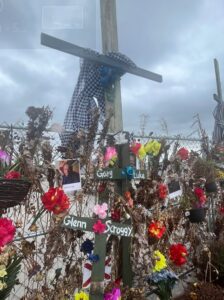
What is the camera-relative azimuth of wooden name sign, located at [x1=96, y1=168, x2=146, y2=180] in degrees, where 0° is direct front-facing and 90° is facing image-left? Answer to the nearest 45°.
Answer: approximately 0°

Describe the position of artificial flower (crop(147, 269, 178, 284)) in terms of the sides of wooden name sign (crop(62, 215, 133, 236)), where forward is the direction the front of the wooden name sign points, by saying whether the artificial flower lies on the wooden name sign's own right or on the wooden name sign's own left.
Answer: on the wooden name sign's own left

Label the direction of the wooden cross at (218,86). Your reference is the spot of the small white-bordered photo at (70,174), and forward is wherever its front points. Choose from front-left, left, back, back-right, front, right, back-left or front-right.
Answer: back-left

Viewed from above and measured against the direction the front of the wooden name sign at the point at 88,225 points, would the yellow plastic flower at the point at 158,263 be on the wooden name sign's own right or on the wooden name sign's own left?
on the wooden name sign's own left

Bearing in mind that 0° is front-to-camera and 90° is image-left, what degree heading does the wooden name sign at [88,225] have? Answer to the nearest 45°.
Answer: approximately 0°

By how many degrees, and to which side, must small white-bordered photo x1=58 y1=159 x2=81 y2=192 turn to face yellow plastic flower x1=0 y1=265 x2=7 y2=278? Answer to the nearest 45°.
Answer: approximately 45° to its right

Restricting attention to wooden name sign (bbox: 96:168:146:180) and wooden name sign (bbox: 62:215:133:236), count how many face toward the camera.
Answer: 2

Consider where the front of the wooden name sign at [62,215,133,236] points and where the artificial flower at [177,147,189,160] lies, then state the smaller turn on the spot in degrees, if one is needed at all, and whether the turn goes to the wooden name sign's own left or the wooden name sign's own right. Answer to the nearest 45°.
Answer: approximately 135° to the wooden name sign's own left

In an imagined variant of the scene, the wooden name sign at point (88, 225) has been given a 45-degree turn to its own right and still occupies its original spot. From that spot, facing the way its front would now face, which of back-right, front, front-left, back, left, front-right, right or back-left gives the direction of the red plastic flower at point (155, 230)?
back
